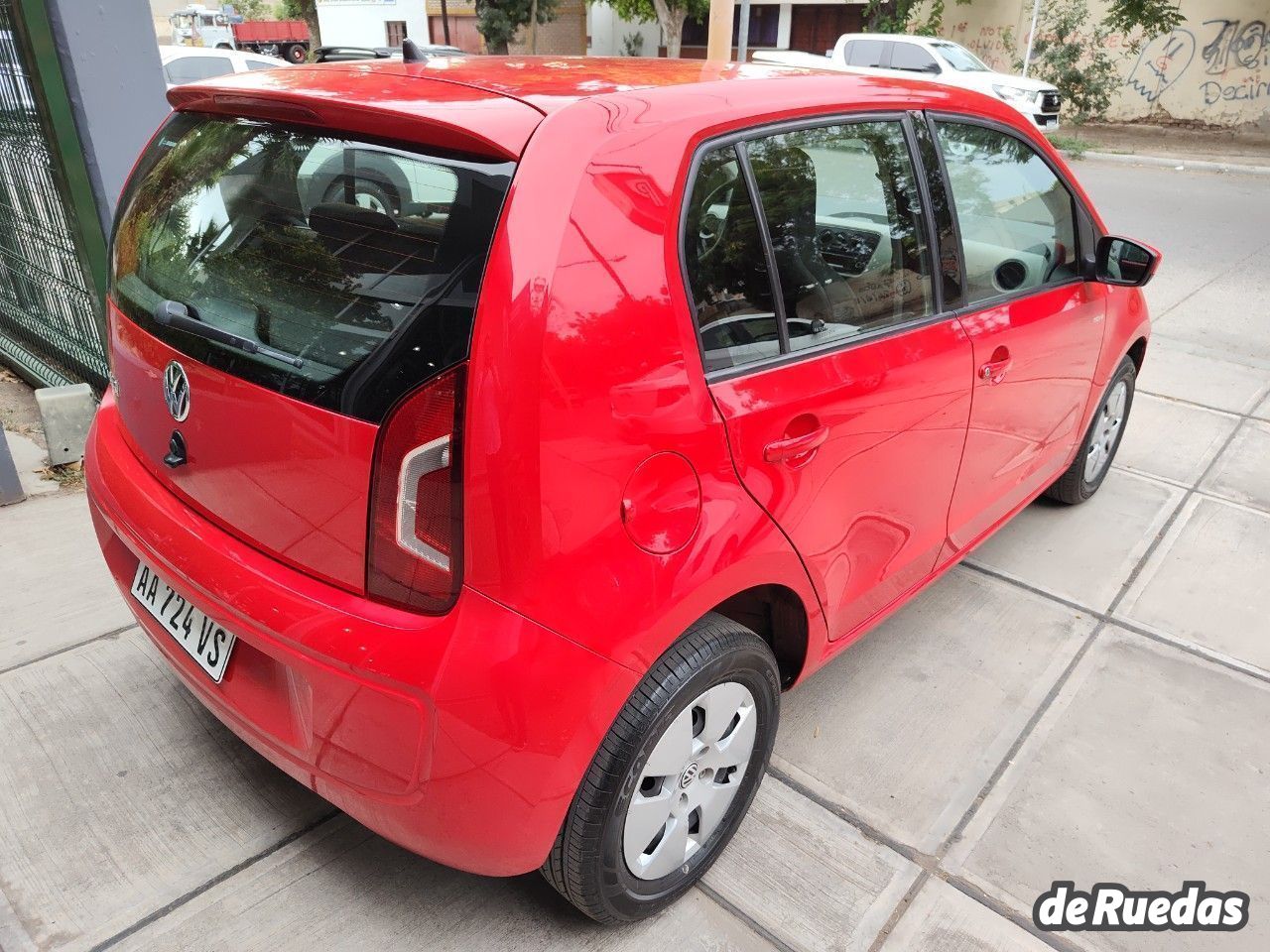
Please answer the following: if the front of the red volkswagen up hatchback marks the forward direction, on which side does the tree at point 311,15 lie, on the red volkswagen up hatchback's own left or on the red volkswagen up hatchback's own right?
on the red volkswagen up hatchback's own left

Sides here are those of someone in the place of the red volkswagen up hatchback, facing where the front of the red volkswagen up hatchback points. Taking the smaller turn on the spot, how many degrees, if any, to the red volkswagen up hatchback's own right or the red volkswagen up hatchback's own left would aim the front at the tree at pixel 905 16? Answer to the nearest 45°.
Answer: approximately 45° to the red volkswagen up hatchback's own left

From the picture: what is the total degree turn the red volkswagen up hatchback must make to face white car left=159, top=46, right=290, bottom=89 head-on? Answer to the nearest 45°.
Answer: approximately 90° to its left

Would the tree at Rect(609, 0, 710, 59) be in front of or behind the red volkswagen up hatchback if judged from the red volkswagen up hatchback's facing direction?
in front

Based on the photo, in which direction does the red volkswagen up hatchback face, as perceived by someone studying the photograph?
facing away from the viewer and to the right of the viewer

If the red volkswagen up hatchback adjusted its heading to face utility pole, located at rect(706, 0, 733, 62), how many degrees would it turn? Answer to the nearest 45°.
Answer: approximately 45° to its left

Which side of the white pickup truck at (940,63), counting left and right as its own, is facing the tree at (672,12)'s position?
back

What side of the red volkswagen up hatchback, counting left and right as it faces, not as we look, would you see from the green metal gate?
left

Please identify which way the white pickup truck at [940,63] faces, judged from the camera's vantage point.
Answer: facing the viewer and to the right of the viewer

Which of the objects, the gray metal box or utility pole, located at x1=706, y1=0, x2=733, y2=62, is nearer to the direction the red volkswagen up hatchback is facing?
the utility pole

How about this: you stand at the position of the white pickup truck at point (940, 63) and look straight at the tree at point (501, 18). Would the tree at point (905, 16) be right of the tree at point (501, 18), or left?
right

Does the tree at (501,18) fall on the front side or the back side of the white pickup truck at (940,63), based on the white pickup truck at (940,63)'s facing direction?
on the back side

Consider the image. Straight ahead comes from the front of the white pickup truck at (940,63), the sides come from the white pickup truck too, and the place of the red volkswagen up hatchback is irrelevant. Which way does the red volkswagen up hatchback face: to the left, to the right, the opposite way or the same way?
to the left

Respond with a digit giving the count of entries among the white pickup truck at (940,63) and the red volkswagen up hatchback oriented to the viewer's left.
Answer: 0
